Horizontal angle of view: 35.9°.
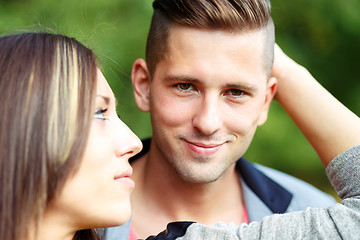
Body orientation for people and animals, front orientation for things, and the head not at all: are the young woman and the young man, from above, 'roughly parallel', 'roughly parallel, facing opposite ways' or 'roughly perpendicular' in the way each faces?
roughly perpendicular

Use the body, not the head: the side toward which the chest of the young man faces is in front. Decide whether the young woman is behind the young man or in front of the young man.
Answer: in front

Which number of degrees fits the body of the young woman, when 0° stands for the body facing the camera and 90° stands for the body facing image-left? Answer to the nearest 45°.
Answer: approximately 270°

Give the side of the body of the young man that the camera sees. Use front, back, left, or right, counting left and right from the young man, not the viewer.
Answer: front

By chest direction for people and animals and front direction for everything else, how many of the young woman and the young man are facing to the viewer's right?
1

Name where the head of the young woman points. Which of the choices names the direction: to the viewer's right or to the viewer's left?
to the viewer's right

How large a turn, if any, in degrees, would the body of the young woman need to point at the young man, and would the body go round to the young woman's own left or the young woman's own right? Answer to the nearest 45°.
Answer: approximately 45° to the young woman's own left
